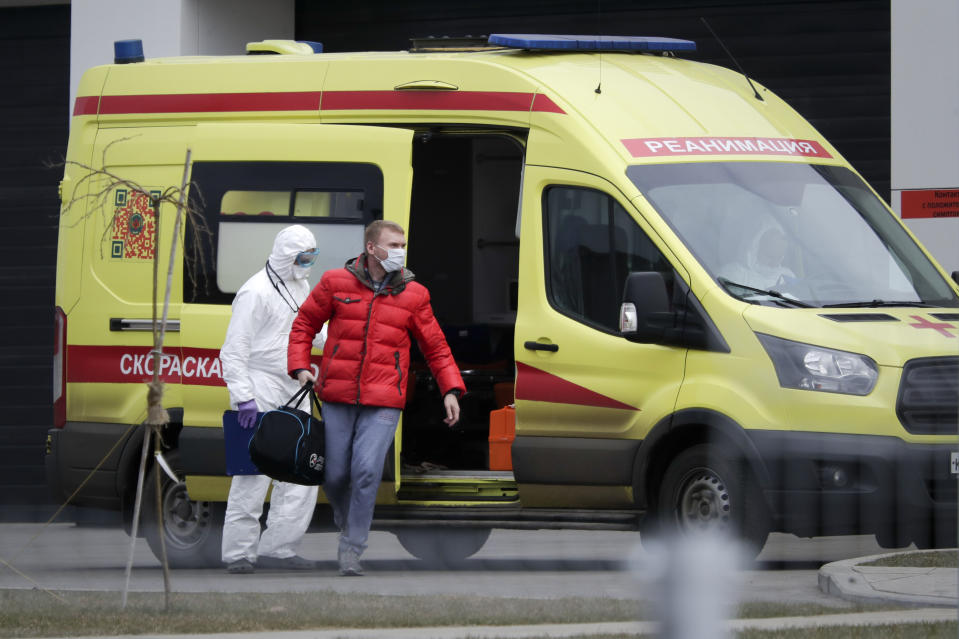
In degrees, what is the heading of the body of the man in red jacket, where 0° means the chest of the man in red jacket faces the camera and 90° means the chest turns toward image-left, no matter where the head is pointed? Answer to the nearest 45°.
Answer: approximately 0°

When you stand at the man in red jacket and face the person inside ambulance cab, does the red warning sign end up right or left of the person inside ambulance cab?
left

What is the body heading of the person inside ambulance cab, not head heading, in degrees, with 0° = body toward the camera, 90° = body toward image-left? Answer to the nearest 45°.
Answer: approximately 315°

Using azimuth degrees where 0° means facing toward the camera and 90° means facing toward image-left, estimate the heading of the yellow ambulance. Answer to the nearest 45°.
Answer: approximately 315°

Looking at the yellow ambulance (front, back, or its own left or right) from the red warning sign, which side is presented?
left

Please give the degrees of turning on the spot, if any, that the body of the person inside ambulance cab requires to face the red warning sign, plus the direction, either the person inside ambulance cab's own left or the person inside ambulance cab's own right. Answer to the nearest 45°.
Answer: approximately 135° to the person inside ambulance cab's own left

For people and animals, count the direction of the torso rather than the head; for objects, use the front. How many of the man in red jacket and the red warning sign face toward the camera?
2

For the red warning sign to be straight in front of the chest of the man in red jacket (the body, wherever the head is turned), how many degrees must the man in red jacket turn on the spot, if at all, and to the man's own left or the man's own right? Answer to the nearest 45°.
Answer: approximately 135° to the man's own left
